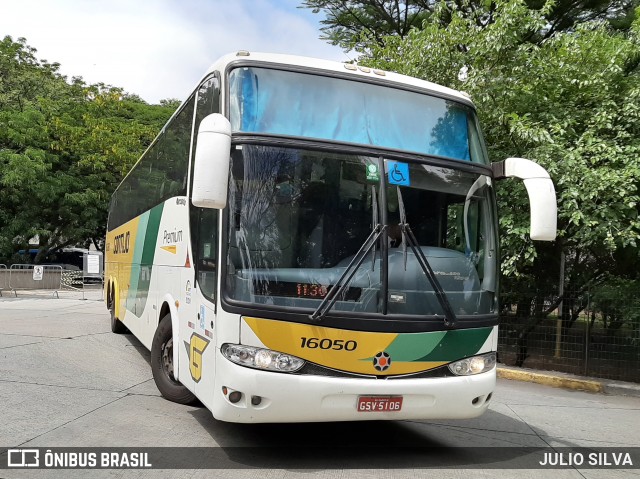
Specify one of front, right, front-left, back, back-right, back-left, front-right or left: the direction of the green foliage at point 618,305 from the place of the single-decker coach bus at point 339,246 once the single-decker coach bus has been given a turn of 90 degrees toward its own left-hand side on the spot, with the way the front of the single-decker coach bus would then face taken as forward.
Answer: front

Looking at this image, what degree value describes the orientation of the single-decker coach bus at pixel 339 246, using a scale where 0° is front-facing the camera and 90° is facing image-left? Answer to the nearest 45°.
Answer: approximately 315°

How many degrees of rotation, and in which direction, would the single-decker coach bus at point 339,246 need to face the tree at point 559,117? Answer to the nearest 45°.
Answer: approximately 90° to its left

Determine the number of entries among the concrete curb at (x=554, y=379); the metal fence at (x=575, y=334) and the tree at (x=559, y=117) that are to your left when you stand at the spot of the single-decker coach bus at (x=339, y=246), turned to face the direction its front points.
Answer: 3

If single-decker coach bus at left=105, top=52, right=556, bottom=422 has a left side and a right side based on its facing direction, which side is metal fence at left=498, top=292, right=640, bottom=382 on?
on its left

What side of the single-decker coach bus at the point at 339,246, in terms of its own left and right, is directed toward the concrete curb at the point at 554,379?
left
